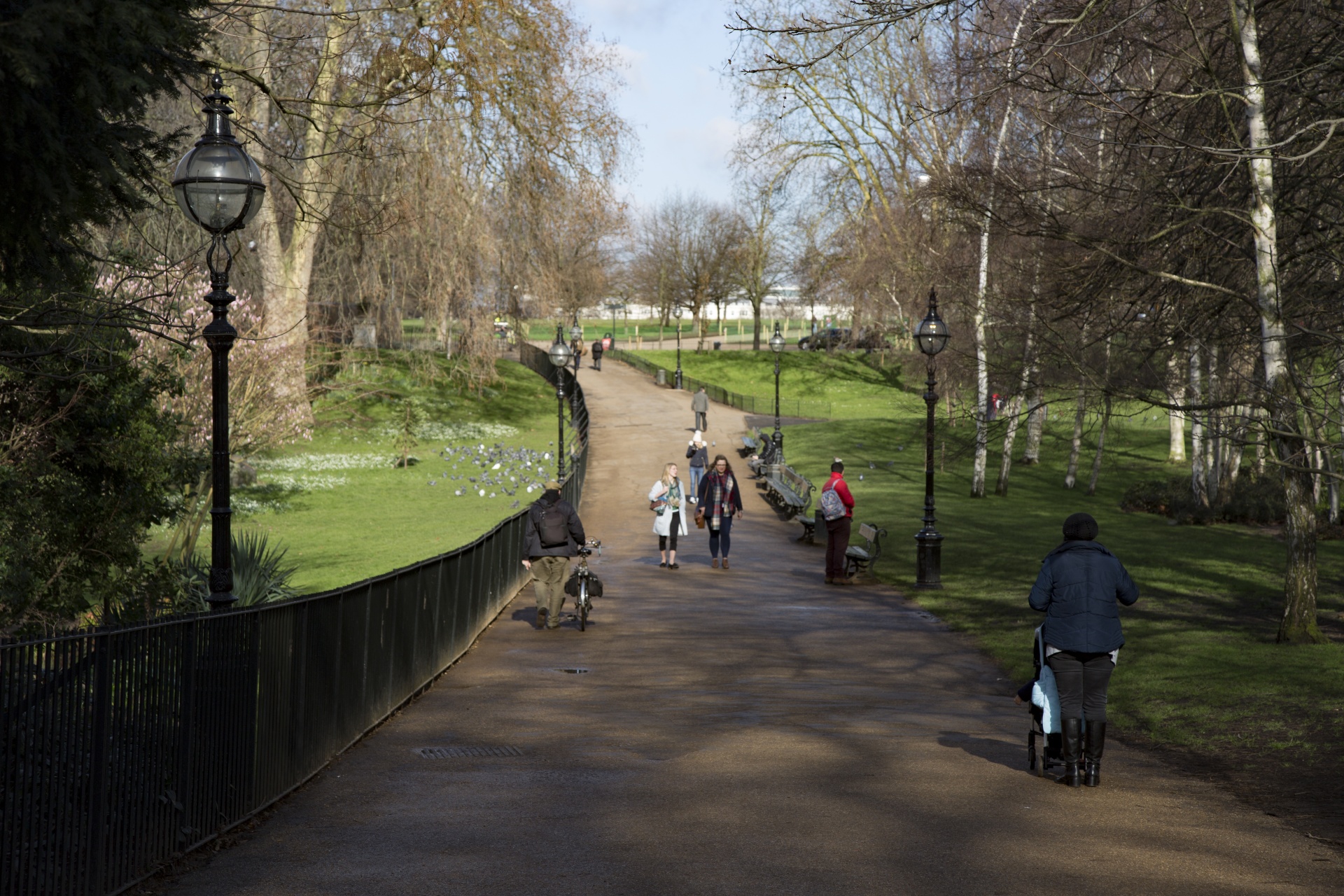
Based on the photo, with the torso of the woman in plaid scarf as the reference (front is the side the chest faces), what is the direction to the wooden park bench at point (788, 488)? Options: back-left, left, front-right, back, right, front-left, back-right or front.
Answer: back

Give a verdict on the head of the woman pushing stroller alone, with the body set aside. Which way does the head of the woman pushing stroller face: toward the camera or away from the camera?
away from the camera

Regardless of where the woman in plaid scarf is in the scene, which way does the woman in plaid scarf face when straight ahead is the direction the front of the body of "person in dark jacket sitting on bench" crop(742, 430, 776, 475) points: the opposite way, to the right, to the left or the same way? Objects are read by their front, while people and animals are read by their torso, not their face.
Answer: to the left

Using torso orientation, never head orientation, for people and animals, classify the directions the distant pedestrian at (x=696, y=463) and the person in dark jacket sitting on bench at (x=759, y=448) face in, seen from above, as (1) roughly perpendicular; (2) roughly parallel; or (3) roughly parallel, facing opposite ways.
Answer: roughly perpendicular

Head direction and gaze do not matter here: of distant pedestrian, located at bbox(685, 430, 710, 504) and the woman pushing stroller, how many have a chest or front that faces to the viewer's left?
0

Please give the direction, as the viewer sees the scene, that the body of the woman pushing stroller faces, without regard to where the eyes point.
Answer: away from the camera

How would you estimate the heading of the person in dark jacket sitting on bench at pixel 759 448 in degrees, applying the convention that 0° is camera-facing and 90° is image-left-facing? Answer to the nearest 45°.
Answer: approximately 90°

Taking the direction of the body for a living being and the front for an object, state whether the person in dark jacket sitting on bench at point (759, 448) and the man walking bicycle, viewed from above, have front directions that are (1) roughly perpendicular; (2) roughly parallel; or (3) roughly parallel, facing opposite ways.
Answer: roughly perpendicular

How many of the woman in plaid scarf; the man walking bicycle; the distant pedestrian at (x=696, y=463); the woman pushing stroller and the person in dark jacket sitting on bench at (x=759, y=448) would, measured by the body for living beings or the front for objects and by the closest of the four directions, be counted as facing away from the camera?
2

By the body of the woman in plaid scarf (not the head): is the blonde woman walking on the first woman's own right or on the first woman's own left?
on the first woman's own right

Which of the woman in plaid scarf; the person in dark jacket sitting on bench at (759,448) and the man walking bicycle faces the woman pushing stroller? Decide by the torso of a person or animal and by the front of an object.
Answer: the woman in plaid scarf

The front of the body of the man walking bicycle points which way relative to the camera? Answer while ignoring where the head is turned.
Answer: away from the camera

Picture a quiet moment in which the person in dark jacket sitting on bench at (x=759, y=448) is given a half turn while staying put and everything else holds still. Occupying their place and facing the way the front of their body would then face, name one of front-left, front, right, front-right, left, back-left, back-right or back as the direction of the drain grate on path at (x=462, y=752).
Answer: right
